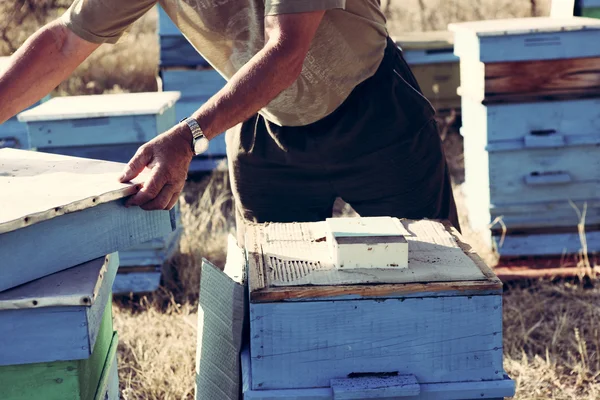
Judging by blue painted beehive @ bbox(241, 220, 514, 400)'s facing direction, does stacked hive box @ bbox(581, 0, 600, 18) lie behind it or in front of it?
behind

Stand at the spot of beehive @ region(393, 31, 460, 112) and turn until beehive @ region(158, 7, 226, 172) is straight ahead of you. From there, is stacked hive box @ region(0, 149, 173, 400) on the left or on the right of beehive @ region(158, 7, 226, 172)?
left

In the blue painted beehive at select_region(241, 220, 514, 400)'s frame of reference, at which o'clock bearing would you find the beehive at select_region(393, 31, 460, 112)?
The beehive is roughly at 6 o'clock from the blue painted beehive.

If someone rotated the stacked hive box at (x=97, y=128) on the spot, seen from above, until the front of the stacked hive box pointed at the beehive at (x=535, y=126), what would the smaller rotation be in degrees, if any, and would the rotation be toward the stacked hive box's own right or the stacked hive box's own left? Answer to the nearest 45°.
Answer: approximately 90° to the stacked hive box's own left

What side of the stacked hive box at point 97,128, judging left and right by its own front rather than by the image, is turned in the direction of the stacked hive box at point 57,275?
front

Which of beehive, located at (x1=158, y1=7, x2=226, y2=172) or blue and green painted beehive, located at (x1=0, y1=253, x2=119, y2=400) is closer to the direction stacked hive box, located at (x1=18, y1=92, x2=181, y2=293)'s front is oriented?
the blue and green painted beehive

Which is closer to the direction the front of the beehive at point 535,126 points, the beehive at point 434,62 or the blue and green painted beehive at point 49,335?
the blue and green painted beehive

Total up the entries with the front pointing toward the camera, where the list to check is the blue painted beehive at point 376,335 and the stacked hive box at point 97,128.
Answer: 2

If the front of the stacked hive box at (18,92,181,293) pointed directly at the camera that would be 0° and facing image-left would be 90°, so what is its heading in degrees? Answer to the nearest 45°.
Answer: approximately 0°

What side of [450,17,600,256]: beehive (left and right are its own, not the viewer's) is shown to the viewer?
front

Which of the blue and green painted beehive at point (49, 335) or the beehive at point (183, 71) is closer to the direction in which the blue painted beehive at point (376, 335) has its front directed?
the blue and green painted beehive

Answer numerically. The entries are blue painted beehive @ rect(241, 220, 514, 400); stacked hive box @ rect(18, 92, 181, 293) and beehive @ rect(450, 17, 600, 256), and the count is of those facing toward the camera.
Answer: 3
